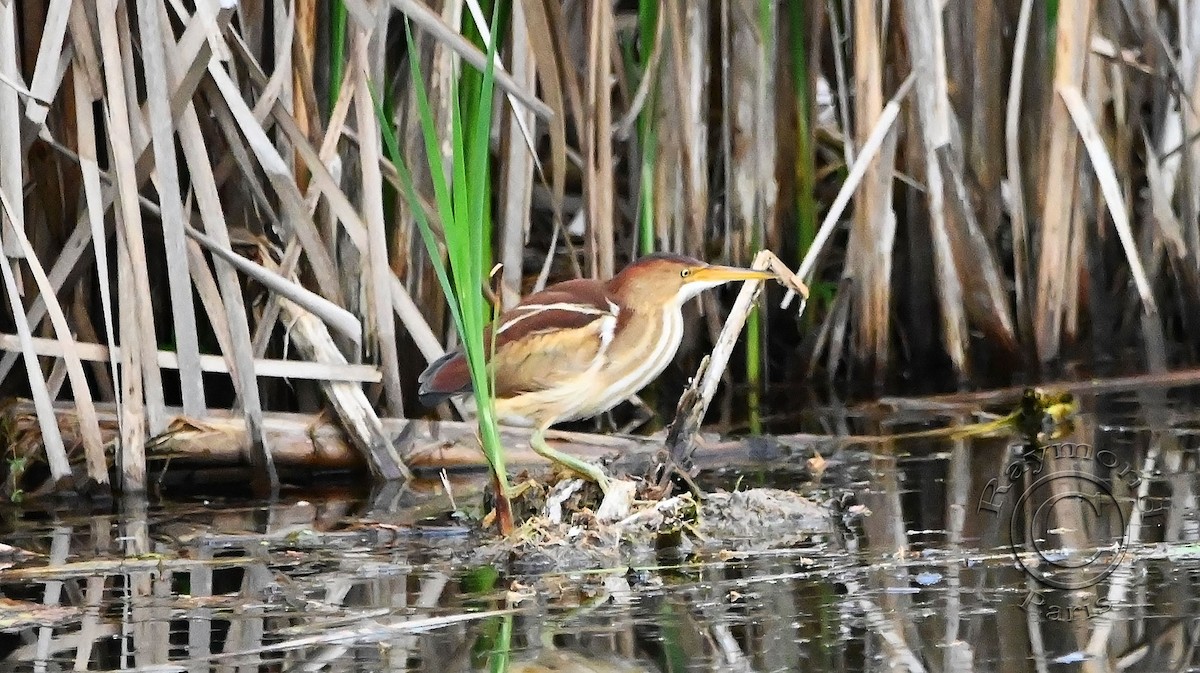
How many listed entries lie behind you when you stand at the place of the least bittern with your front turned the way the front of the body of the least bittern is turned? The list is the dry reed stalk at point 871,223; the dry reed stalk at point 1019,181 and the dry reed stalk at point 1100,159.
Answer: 0

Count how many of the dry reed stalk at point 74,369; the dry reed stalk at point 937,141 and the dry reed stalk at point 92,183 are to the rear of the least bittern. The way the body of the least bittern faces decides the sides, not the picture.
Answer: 2

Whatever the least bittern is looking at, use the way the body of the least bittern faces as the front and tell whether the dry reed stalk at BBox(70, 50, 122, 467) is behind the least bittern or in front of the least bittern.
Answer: behind

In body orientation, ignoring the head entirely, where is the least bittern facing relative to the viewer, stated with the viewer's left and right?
facing to the right of the viewer

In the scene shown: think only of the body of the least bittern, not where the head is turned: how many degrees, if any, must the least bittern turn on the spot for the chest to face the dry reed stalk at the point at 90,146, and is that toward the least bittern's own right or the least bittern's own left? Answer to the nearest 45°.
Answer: approximately 180°

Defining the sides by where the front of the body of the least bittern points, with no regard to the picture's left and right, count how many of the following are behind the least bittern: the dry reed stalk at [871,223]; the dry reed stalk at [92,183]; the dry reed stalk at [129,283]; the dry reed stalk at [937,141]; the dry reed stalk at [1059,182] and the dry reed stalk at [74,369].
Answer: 3

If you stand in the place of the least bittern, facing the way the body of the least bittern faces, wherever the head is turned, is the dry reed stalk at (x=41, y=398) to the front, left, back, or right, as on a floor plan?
back

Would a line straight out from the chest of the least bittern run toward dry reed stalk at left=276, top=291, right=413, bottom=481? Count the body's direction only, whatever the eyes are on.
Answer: no

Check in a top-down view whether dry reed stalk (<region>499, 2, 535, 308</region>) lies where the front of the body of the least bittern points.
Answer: no

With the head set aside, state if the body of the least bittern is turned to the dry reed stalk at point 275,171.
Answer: no

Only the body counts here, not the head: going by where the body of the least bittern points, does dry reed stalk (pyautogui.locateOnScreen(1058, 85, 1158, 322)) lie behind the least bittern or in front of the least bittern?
in front

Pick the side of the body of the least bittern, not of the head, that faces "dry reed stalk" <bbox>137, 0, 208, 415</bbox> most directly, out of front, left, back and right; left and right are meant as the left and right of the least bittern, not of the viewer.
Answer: back

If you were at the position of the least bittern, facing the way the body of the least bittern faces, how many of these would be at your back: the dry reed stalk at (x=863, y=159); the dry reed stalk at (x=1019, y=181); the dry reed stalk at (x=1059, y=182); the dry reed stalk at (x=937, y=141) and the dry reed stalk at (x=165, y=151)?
1

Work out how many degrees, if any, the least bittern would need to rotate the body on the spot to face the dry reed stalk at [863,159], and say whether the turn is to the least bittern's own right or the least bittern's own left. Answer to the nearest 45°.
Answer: approximately 45° to the least bittern's own left

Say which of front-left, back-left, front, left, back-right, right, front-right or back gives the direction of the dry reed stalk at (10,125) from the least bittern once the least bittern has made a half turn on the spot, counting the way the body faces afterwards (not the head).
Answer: front

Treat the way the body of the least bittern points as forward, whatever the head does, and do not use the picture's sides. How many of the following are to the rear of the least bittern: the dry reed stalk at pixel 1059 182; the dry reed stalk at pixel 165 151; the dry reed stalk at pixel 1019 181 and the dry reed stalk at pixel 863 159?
1
